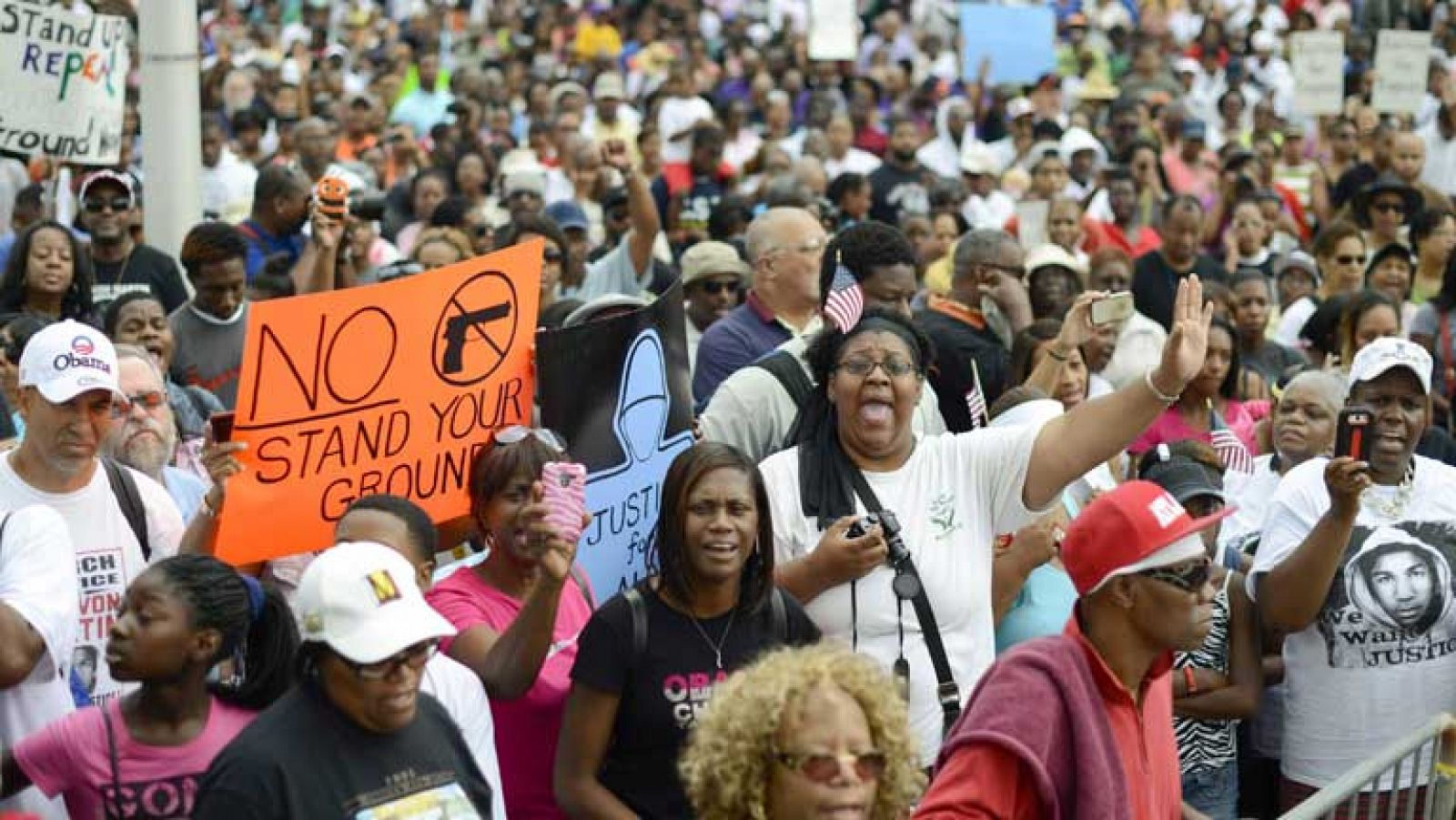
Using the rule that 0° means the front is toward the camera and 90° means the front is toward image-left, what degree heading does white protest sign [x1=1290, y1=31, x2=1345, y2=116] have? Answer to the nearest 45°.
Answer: approximately 0°

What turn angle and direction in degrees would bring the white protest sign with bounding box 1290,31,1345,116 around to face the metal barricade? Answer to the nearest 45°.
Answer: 0° — it already faces it

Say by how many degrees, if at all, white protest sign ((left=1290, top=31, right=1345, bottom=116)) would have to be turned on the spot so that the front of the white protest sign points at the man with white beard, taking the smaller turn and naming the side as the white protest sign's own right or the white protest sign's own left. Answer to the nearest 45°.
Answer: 0° — it already faces them
